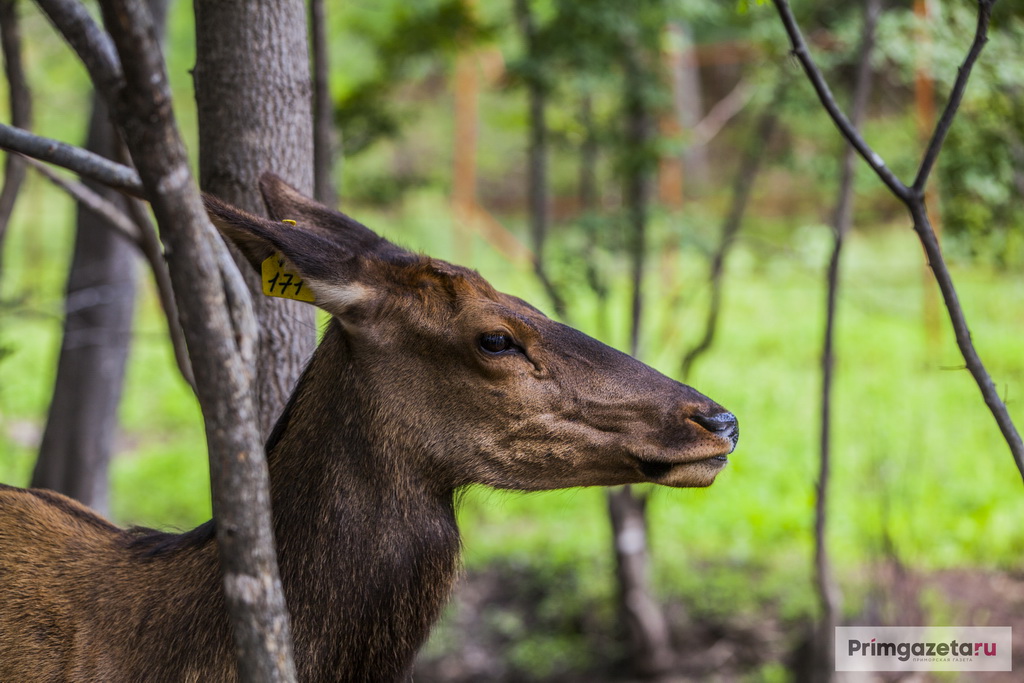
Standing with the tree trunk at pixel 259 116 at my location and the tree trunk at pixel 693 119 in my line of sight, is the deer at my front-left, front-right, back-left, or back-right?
back-right

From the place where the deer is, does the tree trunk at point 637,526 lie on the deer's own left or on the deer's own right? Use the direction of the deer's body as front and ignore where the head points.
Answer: on the deer's own left

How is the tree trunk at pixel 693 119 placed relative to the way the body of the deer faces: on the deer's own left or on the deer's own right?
on the deer's own left

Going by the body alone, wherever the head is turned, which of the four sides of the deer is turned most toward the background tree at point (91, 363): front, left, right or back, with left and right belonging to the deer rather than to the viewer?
left

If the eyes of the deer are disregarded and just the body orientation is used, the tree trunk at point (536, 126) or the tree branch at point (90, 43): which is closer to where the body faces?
the tree trunk

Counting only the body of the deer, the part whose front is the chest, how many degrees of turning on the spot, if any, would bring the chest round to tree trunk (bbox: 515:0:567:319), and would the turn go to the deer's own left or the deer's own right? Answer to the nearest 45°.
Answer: approximately 90° to the deer's own left

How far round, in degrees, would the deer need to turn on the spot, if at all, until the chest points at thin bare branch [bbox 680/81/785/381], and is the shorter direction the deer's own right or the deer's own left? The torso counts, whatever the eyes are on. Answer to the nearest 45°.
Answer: approximately 45° to the deer's own left

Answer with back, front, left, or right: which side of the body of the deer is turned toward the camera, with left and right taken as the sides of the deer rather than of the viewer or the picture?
right

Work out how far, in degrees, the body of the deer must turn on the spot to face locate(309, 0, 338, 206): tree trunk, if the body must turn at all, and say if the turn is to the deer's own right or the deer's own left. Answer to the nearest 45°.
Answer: approximately 90° to the deer's own left
